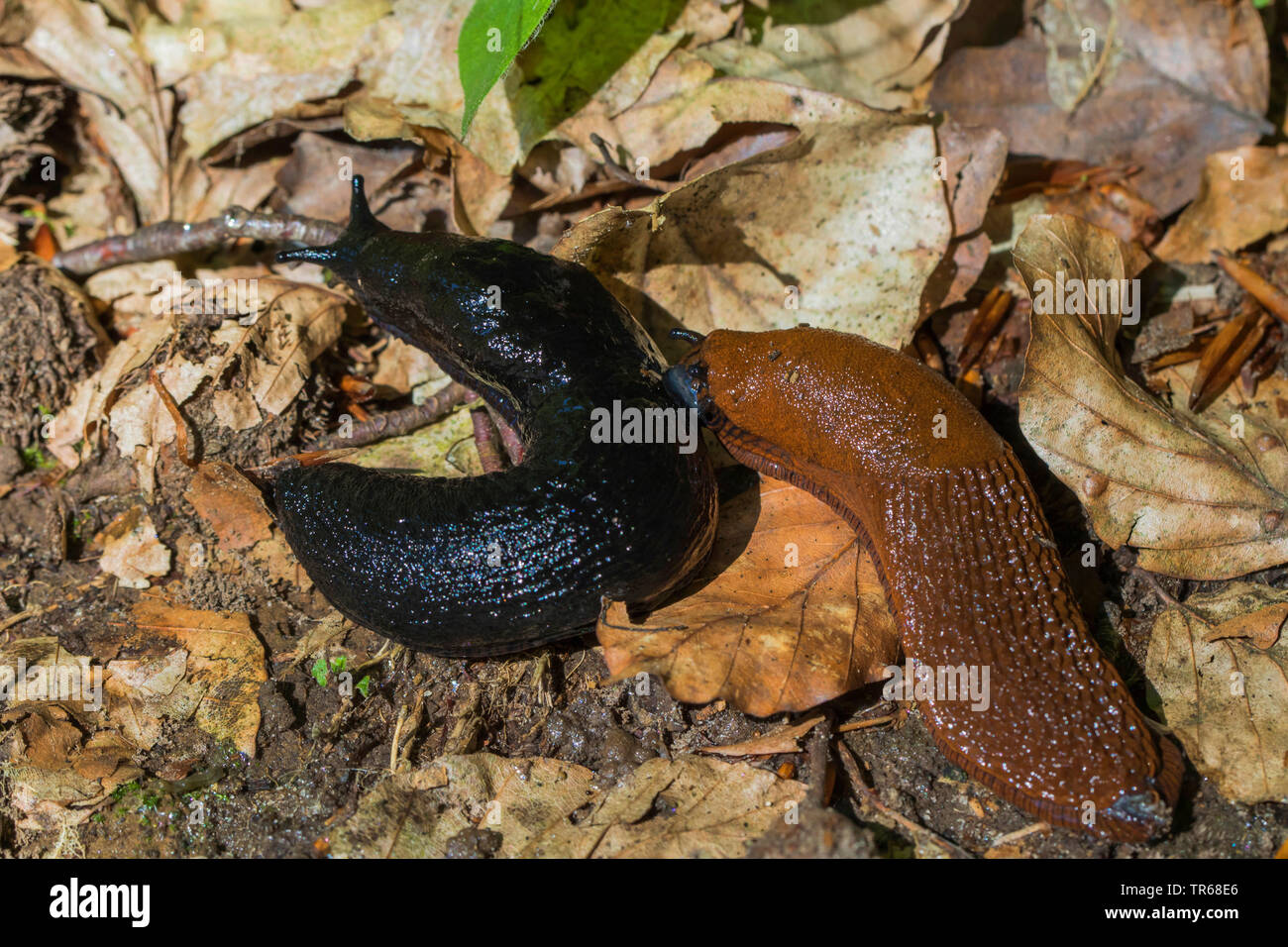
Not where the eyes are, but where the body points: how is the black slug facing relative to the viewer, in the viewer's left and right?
facing away from the viewer and to the left of the viewer

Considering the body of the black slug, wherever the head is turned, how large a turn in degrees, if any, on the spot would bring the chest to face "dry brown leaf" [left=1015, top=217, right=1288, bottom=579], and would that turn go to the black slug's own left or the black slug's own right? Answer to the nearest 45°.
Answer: approximately 135° to the black slug's own right

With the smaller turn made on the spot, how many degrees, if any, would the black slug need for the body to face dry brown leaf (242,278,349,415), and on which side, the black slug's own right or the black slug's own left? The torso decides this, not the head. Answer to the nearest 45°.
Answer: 0° — it already faces it

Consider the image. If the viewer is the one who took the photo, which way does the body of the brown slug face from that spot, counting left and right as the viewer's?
facing away from the viewer and to the left of the viewer

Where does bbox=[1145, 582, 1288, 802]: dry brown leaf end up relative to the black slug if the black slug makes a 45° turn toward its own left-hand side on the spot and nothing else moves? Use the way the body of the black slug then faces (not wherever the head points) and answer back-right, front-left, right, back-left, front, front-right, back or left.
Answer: back

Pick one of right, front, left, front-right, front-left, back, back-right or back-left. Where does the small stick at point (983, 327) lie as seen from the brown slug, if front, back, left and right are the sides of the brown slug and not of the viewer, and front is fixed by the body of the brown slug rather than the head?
front-right

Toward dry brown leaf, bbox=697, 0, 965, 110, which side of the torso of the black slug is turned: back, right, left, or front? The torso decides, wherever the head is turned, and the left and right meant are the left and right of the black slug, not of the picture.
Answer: right
